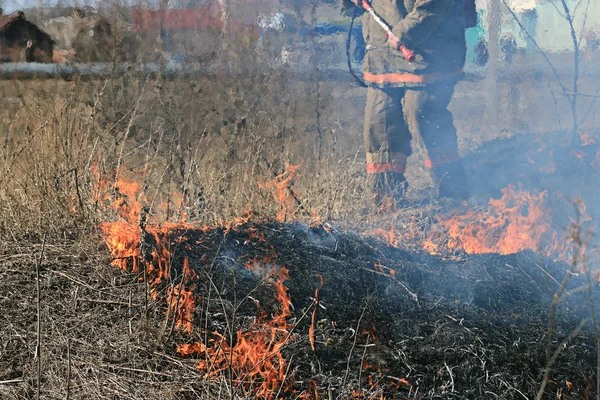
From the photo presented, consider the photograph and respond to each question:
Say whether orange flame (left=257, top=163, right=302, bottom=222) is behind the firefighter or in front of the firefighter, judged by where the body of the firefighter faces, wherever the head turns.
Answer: in front

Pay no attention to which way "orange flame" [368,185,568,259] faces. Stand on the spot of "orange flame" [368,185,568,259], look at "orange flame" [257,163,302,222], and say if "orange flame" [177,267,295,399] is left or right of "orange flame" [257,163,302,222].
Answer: left

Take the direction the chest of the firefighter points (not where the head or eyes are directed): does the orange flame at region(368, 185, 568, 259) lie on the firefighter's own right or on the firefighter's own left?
on the firefighter's own left

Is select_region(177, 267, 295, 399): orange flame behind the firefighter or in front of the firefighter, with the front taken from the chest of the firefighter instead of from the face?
in front

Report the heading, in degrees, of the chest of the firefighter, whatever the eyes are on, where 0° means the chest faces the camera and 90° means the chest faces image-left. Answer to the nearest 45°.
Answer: approximately 45°

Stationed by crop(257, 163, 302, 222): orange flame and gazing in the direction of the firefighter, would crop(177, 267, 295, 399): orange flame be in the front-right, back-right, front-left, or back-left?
back-right
